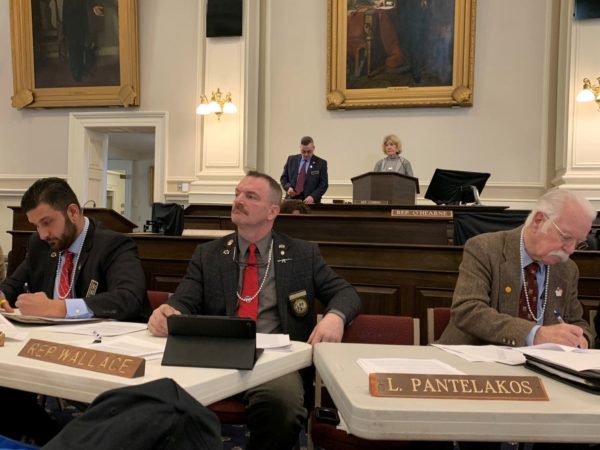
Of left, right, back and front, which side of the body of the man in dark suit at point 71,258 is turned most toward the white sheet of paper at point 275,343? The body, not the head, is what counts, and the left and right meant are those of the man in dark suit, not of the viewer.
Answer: left

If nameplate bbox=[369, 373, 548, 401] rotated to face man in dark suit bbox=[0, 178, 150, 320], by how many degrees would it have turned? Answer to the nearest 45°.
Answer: approximately 135° to its right

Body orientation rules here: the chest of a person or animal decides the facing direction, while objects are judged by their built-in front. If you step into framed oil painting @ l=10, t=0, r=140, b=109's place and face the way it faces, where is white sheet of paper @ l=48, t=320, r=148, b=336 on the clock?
The white sheet of paper is roughly at 12 o'clock from the framed oil painting.

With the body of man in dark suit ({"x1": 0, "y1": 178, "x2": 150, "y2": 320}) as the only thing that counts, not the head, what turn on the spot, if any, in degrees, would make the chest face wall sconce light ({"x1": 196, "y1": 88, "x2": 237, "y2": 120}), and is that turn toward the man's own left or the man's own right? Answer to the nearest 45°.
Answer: approximately 135° to the man's own right

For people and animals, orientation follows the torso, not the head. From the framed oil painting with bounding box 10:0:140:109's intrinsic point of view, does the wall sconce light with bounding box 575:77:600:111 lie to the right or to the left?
on its left
